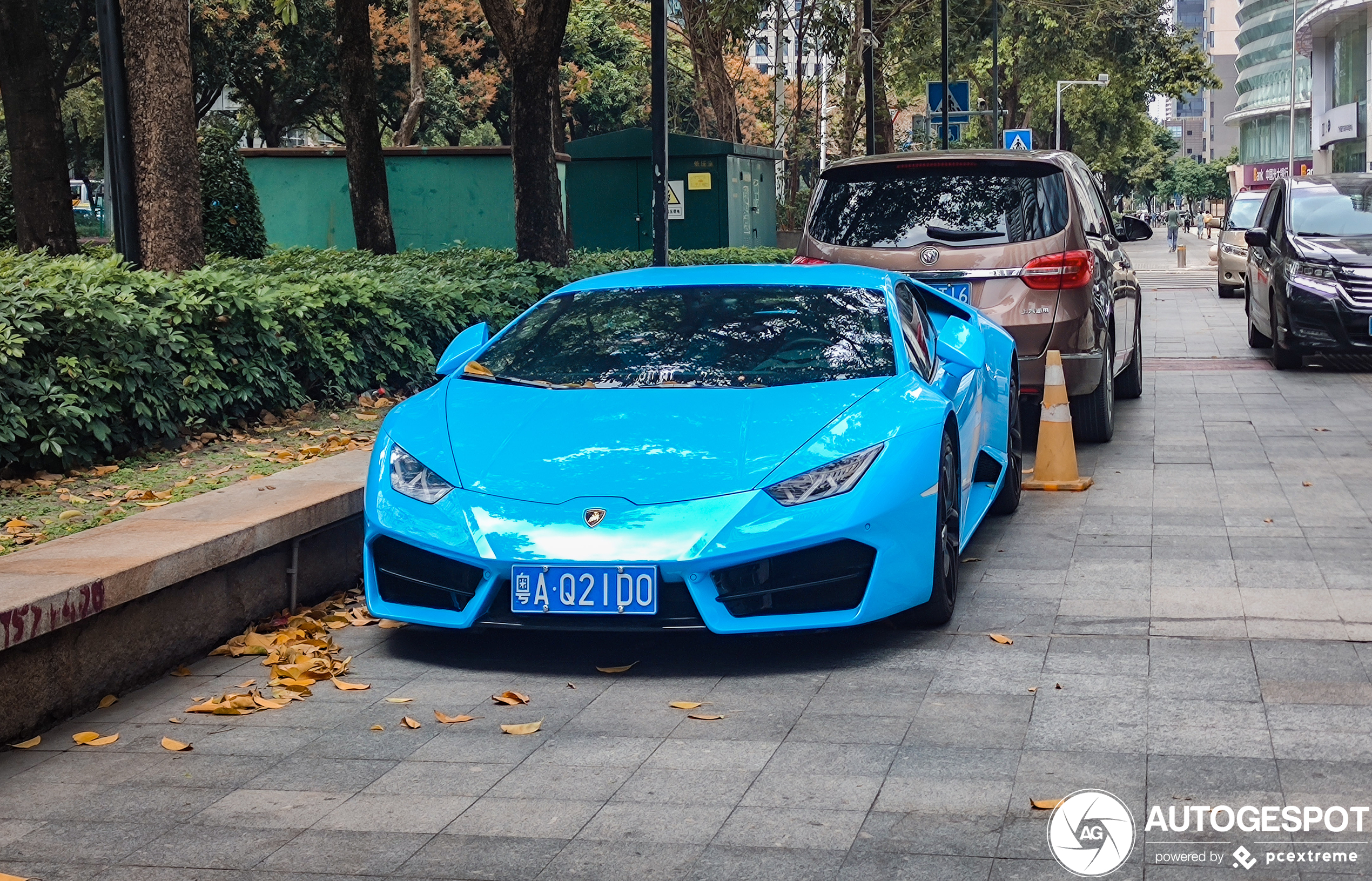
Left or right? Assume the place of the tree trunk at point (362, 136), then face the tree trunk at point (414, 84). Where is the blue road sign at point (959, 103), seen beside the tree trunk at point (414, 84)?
right

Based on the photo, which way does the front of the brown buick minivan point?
away from the camera

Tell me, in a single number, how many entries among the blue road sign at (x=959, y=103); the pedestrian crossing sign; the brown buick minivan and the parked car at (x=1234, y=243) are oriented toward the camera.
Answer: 3

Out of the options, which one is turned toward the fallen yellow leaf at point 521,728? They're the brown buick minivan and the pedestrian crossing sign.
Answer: the pedestrian crossing sign

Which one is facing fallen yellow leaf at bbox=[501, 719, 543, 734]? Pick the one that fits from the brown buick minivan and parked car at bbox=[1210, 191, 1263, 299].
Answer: the parked car

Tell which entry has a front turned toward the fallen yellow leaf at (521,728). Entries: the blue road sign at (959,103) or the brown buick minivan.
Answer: the blue road sign

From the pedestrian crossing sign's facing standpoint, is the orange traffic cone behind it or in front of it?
in front

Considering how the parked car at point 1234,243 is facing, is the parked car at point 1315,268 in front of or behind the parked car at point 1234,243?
in front

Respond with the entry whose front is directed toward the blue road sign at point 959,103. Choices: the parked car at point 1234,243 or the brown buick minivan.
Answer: the brown buick minivan

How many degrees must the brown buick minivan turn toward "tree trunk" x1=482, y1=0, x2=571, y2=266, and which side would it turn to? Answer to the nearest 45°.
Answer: approximately 45° to its left

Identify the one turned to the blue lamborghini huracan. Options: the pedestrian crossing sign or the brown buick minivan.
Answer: the pedestrian crossing sign

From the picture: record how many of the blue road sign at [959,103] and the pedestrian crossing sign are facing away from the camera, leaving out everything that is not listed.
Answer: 0
